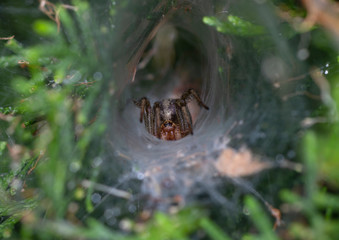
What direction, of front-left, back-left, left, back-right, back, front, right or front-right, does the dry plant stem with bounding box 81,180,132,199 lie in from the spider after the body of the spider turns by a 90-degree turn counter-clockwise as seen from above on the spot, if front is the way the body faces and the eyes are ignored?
right

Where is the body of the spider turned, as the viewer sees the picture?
toward the camera

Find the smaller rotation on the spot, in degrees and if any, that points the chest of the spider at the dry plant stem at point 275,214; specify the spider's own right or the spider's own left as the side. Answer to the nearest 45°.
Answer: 0° — it already faces it

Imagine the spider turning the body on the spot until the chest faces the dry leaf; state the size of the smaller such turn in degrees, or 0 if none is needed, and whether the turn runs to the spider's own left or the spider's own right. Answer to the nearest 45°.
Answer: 0° — it already faces it
